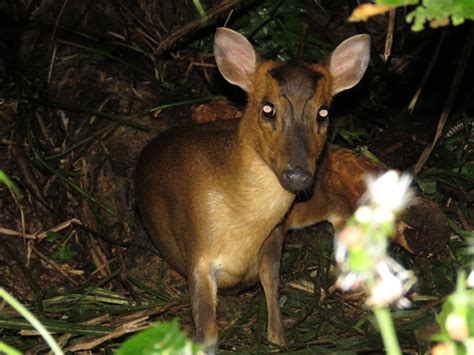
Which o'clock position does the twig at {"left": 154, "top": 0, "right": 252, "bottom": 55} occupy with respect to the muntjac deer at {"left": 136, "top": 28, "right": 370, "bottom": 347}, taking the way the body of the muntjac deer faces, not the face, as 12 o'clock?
The twig is roughly at 7 o'clock from the muntjac deer.

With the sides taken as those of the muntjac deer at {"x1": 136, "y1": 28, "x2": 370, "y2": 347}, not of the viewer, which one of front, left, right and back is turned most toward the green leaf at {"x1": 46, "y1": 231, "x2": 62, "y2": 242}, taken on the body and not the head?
back

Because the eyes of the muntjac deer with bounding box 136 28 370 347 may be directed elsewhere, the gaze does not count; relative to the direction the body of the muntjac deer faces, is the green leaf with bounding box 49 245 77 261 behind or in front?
behind

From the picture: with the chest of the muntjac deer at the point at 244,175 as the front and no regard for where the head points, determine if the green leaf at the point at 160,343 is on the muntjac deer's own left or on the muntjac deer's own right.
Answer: on the muntjac deer's own right

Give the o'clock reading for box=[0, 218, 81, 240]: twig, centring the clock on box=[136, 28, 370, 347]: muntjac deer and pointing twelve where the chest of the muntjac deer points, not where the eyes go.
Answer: The twig is roughly at 5 o'clock from the muntjac deer.

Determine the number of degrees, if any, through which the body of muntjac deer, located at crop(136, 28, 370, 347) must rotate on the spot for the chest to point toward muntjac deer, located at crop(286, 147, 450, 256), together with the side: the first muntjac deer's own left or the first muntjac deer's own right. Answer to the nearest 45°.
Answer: approximately 90° to the first muntjac deer's own left
